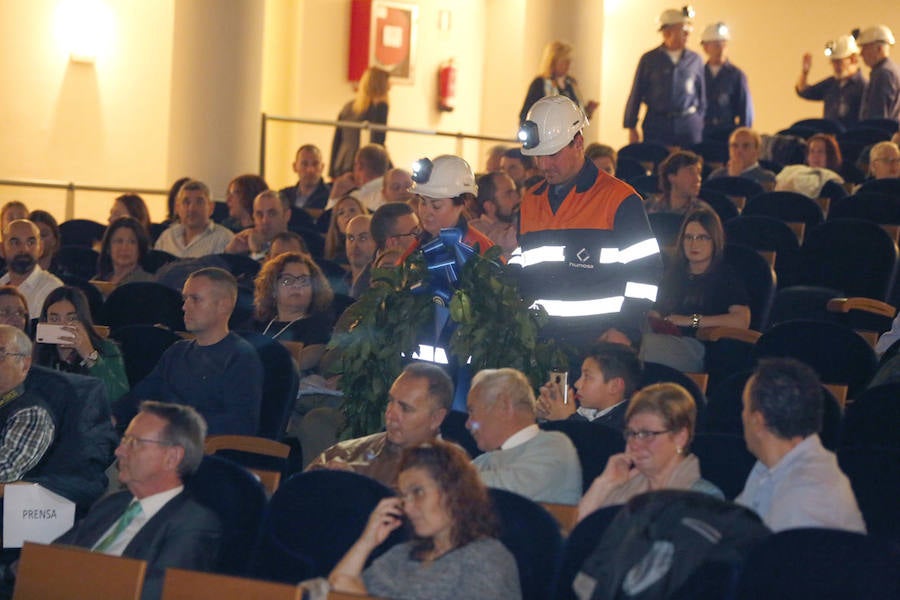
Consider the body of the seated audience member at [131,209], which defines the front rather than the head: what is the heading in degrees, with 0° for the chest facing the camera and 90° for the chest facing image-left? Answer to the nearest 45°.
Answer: approximately 45°

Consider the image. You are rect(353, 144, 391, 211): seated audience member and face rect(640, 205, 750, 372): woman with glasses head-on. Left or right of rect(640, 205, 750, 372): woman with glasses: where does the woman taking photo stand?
right

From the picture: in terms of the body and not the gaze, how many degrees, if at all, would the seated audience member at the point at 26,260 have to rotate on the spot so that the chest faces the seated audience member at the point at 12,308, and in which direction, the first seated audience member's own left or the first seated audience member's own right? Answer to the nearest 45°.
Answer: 0° — they already face them

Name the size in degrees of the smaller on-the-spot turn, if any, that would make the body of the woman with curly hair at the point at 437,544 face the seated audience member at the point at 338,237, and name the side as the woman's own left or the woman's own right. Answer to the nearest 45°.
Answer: approximately 135° to the woman's own right

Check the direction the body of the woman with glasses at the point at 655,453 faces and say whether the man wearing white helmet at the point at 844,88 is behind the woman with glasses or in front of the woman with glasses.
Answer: behind

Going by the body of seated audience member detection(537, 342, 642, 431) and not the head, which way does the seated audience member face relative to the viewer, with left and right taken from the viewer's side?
facing to the left of the viewer

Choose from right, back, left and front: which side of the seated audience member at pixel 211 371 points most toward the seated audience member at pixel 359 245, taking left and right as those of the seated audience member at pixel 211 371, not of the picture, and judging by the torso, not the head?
back

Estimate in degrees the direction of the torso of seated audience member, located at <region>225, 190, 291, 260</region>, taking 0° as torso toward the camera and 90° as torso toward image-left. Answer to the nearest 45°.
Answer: approximately 45°

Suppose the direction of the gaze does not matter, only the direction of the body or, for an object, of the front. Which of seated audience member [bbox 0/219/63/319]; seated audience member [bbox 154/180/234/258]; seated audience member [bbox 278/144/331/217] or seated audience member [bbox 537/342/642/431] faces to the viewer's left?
seated audience member [bbox 537/342/642/431]
